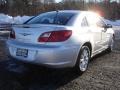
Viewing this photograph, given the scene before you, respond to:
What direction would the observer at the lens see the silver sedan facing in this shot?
facing away from the viewer and to the right of the viewer
